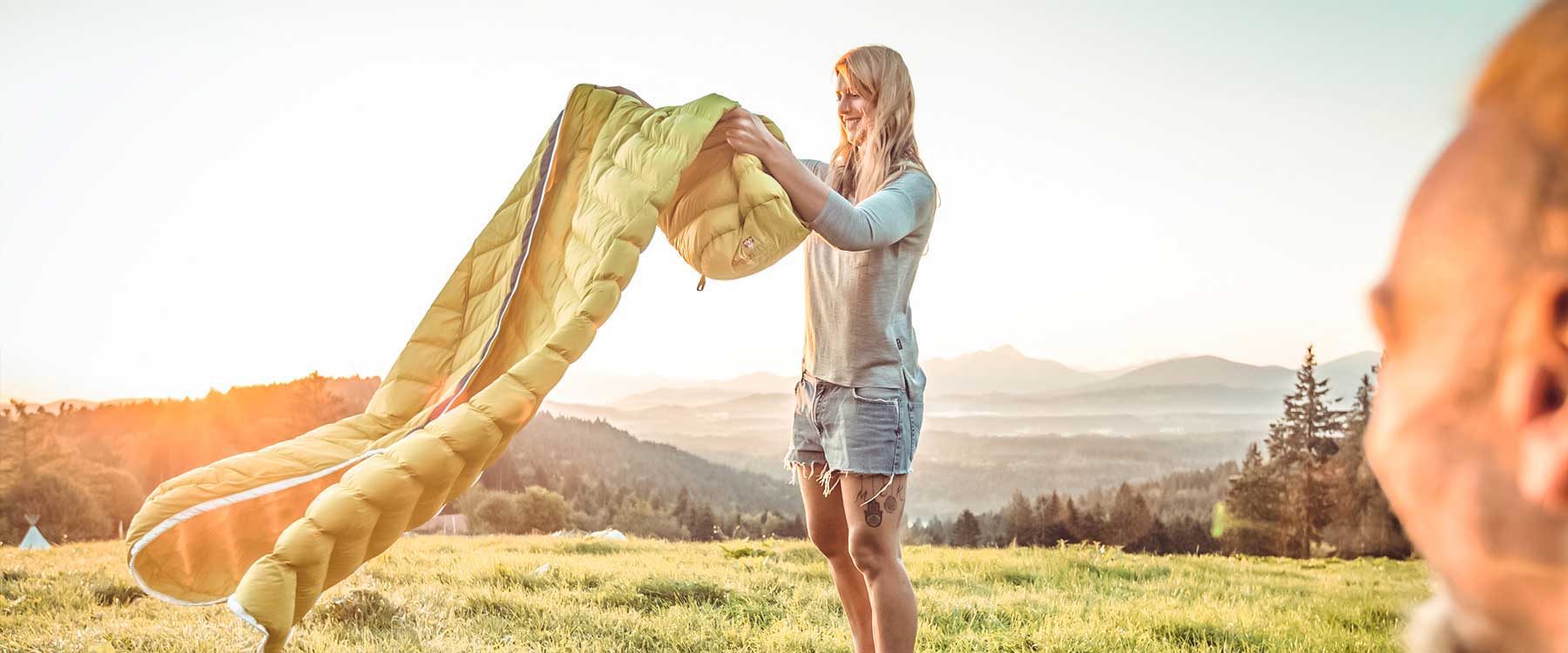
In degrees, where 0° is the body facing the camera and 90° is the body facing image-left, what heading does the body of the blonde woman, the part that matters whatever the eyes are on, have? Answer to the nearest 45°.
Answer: approximately 45°

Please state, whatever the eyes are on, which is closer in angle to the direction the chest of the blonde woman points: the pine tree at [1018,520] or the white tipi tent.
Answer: the white tipi tent

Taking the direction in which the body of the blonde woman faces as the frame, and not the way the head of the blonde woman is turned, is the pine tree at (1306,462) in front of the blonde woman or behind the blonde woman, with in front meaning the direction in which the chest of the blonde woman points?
behind

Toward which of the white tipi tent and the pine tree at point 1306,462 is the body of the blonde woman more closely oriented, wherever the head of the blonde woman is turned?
the white tipi tent

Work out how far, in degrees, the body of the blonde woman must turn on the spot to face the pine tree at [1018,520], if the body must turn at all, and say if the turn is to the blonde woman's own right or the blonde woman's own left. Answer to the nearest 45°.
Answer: approximately 135° to the blonde woman's own right

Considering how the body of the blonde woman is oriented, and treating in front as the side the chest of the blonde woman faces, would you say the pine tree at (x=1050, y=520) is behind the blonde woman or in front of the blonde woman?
behind

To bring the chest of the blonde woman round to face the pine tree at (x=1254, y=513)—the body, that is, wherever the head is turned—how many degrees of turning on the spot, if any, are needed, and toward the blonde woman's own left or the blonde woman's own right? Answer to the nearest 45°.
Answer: approximately 180°

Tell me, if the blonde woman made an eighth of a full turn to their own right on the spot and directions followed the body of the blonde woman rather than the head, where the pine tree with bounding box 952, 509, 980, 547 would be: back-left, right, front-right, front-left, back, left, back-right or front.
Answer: right
